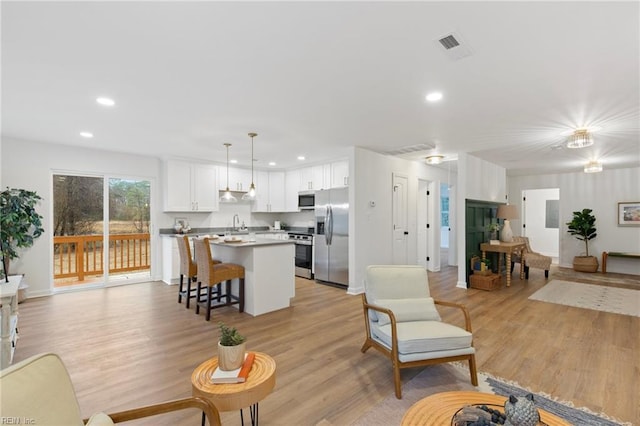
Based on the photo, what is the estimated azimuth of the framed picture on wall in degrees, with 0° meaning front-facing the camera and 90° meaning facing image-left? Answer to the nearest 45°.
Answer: approximately 0°

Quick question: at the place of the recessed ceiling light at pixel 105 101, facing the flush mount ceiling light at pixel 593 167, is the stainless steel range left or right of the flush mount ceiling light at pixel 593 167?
left

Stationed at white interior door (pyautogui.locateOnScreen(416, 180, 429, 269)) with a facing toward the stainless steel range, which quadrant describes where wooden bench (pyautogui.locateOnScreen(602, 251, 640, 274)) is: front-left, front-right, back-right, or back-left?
back-left

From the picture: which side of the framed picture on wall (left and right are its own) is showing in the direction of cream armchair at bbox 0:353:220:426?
front

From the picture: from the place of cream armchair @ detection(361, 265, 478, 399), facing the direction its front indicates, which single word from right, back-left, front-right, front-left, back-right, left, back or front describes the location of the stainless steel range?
back

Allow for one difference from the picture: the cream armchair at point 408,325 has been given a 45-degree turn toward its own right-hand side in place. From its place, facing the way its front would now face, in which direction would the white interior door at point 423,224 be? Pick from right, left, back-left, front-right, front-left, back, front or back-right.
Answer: back

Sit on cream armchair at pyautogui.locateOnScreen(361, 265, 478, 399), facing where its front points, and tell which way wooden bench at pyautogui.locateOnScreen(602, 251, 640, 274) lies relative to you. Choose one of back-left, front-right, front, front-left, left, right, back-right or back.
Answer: left

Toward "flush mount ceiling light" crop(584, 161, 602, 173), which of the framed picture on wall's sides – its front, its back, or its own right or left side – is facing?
front

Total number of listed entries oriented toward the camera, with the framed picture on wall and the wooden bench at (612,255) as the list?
2

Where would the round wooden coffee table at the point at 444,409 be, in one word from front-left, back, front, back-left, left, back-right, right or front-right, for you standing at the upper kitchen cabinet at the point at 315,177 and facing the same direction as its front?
front-left

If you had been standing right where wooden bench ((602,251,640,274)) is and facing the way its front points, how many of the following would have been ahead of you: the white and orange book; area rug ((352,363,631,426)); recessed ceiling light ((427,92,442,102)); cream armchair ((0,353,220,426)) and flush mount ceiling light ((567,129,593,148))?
5

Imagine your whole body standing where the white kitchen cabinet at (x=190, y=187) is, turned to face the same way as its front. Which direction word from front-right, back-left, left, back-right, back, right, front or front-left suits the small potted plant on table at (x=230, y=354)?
front-right

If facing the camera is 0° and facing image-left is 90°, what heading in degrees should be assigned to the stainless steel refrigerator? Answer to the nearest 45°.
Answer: approximately 45°
